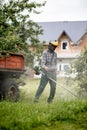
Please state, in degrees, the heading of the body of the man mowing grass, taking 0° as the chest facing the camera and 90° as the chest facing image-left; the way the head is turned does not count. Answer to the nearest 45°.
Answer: approximately 315°
